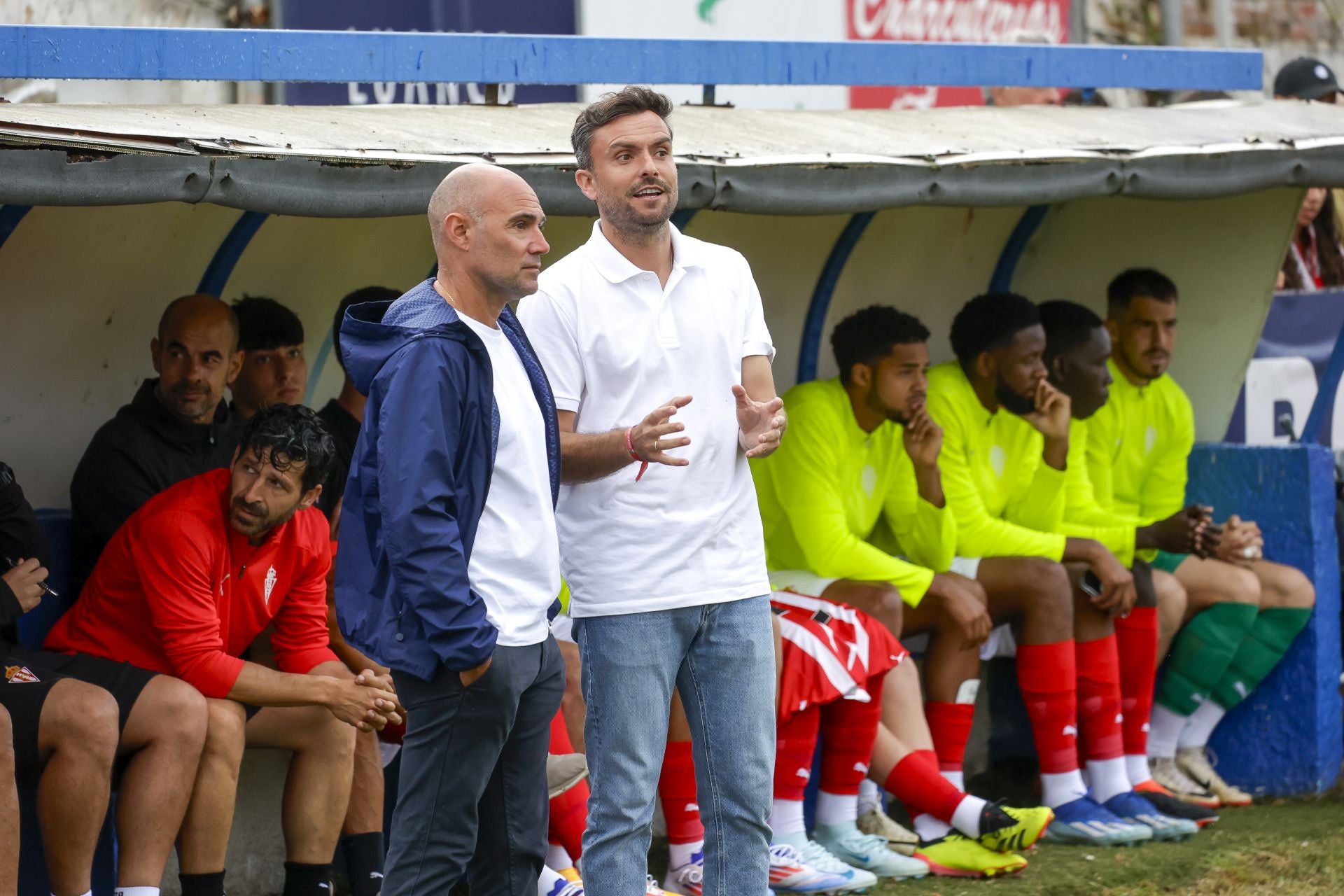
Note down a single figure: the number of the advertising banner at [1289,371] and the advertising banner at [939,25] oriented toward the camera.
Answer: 2

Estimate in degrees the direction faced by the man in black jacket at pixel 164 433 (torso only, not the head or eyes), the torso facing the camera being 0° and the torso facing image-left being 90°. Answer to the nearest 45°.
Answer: approximately 315°

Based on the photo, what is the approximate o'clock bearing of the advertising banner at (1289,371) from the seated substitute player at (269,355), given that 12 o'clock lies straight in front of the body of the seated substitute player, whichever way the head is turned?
The advertising banner is roughly at 10 o'clock from the seated substitute player.

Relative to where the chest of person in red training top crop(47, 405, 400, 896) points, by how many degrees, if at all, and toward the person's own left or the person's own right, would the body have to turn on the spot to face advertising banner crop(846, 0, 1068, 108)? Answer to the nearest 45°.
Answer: approximately 90° to the person's own left

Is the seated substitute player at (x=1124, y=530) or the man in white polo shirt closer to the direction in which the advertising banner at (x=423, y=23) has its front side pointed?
the man in white polo shirt

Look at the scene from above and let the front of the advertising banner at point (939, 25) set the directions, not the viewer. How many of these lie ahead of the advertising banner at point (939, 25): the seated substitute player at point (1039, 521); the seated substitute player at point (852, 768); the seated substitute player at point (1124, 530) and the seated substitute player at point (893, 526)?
4

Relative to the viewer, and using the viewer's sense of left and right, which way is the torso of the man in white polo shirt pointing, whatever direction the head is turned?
facing the viewer and to the right of the viewer

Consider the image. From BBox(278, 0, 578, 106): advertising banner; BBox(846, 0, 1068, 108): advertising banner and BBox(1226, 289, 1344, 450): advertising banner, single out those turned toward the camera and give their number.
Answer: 3

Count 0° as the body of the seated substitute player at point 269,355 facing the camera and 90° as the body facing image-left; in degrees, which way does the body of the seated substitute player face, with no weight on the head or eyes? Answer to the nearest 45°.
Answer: approximately 315°

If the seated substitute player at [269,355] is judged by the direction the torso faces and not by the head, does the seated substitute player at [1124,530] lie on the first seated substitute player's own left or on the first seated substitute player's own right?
on the first seated substitute player's own left

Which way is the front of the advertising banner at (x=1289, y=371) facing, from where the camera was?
facing the viewer

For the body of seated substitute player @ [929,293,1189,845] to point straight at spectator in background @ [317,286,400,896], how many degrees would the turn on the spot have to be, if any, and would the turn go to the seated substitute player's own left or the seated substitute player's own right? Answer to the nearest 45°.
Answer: approximately 90° to the seated substitute player's own right

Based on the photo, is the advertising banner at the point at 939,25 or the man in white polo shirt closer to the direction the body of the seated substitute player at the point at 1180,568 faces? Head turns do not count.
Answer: the man in white polo shirt

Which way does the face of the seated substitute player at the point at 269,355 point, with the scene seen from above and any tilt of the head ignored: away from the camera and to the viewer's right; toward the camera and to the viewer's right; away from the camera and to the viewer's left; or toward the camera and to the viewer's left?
toward the camera and to the viewer's right
